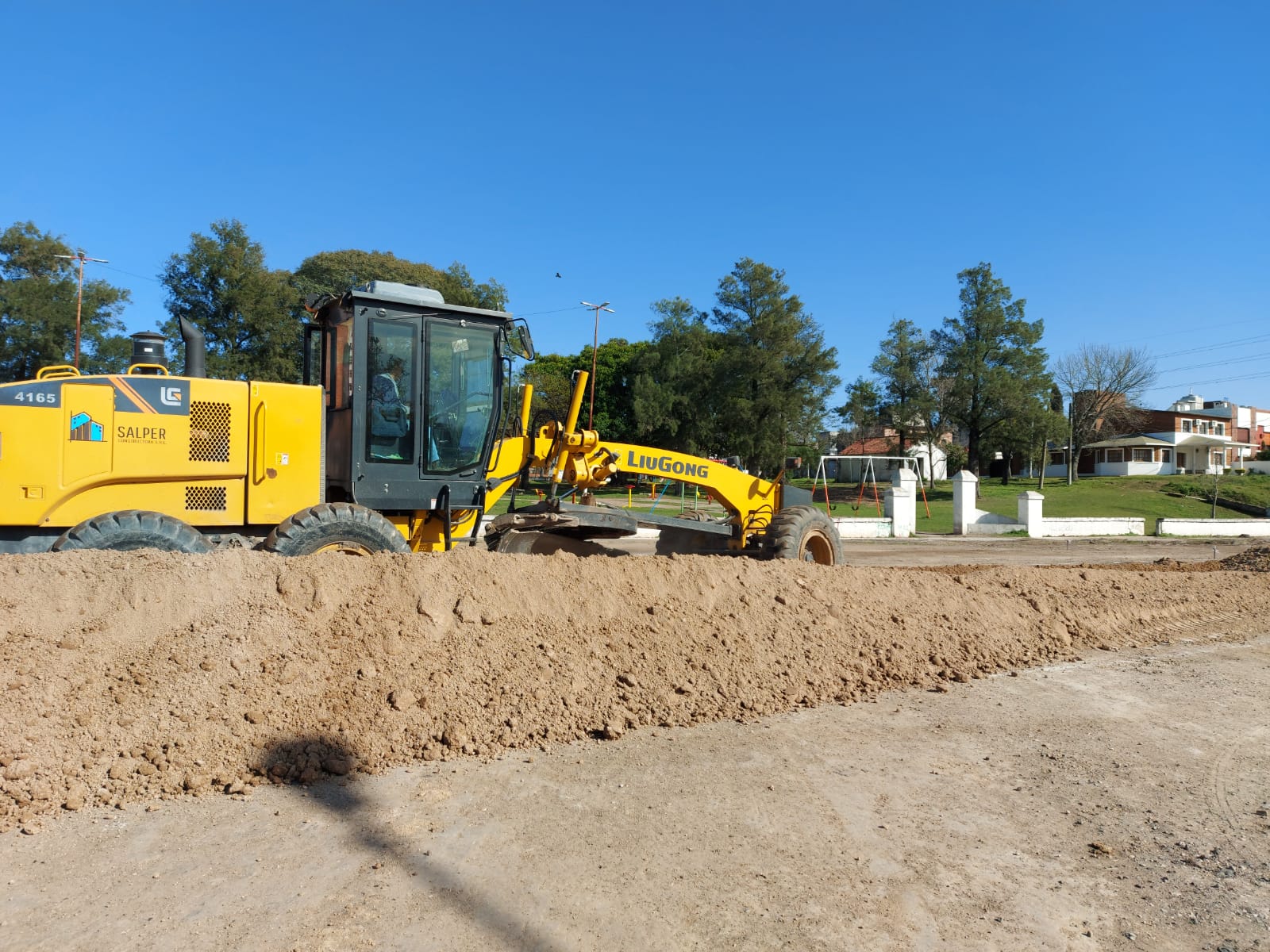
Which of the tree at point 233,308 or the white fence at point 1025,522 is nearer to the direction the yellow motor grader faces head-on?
the white fence

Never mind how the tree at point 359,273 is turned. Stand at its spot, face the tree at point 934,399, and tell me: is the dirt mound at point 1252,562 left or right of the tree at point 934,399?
right

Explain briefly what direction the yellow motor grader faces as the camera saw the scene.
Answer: facing to the right of the viewer

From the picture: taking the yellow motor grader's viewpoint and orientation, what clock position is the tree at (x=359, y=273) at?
The tree is roughly at 9 o'clock from the yellow motor grader.

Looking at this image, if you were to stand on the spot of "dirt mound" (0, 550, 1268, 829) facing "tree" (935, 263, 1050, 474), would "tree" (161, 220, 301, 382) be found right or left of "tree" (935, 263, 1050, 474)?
left

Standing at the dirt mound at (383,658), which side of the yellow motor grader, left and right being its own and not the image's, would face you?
right

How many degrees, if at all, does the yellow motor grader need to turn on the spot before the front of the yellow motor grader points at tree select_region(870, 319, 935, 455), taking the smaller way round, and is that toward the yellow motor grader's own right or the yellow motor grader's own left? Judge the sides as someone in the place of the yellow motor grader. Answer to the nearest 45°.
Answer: approximately 45° to the yellow motor grader's own left

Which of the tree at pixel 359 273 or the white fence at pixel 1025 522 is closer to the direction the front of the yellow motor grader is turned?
the white fence

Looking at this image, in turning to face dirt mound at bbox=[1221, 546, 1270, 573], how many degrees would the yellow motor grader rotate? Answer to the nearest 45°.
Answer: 0° — it already faces it

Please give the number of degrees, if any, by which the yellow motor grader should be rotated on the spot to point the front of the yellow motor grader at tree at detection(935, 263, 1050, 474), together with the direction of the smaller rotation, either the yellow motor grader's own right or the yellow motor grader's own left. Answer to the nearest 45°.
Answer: approximately 45° to the yellow motor grader's own left

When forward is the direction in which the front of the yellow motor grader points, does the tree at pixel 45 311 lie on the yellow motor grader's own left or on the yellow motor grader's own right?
on the yellow motor grader's own left

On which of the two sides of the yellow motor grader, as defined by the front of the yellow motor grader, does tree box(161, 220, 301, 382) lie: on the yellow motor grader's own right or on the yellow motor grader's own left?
on the yellow motor grader's own left

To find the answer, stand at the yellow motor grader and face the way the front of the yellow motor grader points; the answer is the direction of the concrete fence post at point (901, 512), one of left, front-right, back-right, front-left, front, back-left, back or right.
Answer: front-left

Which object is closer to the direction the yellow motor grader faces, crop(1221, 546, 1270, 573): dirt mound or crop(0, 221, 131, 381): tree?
the dirt mound
